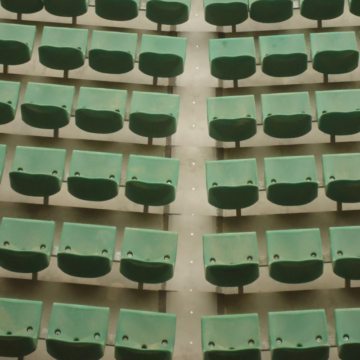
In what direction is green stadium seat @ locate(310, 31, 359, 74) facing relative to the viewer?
toward the camera

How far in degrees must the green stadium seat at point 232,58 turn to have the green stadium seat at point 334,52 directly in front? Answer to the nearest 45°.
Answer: approximately 90° to its left

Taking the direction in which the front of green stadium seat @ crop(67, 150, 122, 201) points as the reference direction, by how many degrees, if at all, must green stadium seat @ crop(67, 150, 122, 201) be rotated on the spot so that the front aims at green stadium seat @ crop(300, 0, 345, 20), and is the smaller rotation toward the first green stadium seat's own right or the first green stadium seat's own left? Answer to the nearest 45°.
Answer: approximately 90° to the first green stadium seat's own left

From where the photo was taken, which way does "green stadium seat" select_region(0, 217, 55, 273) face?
toward the camera

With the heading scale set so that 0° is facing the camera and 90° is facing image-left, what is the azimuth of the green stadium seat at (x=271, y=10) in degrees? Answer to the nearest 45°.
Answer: approximately 0°

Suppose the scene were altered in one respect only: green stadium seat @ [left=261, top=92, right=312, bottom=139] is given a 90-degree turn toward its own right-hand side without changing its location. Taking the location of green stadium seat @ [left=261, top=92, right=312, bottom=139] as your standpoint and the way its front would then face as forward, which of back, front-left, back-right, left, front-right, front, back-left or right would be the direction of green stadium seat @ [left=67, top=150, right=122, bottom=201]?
front
